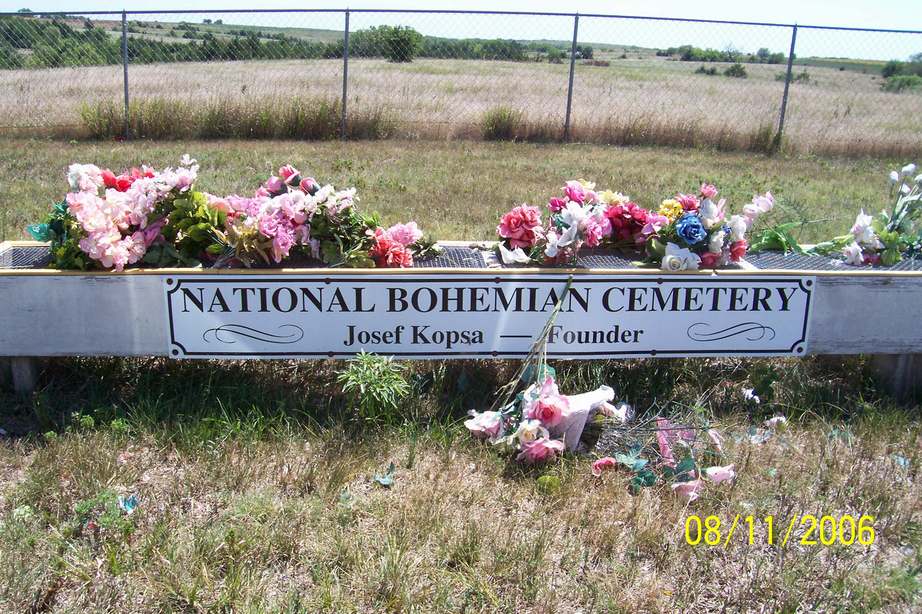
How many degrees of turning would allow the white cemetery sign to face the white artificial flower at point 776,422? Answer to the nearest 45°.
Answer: approximately 90° to its left

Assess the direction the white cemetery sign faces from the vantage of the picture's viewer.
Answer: facing the viewer

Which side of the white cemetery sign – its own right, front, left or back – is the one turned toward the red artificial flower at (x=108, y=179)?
right

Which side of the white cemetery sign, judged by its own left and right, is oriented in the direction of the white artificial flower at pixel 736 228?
left

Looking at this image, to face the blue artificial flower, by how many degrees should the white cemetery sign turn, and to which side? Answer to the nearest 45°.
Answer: approximately 90° to its left

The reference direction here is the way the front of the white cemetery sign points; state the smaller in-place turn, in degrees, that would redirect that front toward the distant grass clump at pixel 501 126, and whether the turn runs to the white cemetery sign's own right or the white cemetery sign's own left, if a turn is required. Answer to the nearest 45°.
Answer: approximately 180°

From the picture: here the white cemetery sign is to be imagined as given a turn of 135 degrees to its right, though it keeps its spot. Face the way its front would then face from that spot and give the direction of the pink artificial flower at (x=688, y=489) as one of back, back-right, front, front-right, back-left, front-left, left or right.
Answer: back

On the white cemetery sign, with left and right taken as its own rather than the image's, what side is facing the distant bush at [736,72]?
back

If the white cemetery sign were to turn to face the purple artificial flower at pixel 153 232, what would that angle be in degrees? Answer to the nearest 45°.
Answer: approximately 90° to its right

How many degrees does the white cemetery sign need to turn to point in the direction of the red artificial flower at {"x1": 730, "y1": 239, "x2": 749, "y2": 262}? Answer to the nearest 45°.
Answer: approximately 90° to its left

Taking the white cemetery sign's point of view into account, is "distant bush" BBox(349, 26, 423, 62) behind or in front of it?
behind
